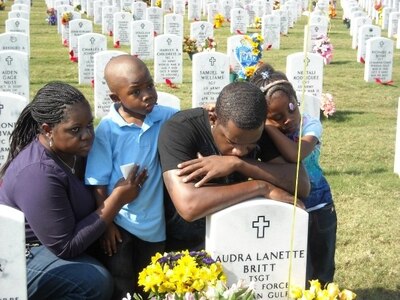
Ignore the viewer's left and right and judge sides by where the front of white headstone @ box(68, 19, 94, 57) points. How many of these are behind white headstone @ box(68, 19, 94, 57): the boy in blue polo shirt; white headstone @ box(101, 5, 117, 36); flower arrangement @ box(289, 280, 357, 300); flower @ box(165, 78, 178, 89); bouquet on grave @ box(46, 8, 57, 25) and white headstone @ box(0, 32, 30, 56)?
2

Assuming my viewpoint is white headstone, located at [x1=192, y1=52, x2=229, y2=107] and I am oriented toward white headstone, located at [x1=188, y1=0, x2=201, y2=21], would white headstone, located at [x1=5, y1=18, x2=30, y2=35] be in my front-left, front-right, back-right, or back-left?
front-left

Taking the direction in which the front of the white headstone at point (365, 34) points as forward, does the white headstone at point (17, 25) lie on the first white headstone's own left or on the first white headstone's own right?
on the first white headstone's own right

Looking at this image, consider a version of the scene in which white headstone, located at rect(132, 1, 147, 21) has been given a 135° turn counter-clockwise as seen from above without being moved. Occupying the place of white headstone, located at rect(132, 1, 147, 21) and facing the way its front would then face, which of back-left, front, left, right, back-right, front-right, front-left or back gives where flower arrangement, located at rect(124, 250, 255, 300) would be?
back-right

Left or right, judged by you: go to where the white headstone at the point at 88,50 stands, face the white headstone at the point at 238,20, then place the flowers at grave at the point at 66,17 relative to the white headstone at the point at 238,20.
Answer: left

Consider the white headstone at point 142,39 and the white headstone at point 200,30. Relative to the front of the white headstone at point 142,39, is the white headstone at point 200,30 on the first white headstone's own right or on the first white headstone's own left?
on the first white headstone's own left

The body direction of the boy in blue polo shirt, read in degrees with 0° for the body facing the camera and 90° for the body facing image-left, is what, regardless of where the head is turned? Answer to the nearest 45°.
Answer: approximately 315°

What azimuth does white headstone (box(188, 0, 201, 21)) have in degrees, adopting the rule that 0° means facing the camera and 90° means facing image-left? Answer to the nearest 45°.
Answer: approximately 0°

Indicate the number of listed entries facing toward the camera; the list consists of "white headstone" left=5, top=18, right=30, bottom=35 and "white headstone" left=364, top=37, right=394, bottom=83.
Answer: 2

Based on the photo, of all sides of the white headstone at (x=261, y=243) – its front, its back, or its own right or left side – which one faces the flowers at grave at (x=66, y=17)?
back

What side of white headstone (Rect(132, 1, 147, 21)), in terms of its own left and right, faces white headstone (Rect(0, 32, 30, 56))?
front

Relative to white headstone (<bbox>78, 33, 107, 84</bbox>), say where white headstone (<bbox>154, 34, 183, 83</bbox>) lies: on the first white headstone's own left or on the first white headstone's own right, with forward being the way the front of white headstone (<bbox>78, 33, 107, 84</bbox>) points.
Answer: on the first white headstone's own left

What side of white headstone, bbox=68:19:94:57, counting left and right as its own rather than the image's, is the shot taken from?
front

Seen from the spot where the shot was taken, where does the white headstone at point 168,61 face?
facing the viewer

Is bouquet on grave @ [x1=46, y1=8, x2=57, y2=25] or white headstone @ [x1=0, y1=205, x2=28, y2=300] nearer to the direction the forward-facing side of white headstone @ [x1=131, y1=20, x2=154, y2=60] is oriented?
the white headstone

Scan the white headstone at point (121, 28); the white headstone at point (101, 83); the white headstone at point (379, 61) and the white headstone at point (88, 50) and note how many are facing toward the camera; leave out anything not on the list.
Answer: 4

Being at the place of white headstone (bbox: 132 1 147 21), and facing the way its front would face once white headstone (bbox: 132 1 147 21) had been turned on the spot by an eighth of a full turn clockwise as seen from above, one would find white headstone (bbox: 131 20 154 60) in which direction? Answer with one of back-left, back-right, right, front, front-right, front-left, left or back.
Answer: front-left

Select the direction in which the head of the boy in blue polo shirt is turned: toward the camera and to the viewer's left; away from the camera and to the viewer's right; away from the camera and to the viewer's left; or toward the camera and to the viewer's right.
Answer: toward the camera and to the viewer's right

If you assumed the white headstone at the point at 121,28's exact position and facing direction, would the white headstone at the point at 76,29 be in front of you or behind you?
in front
